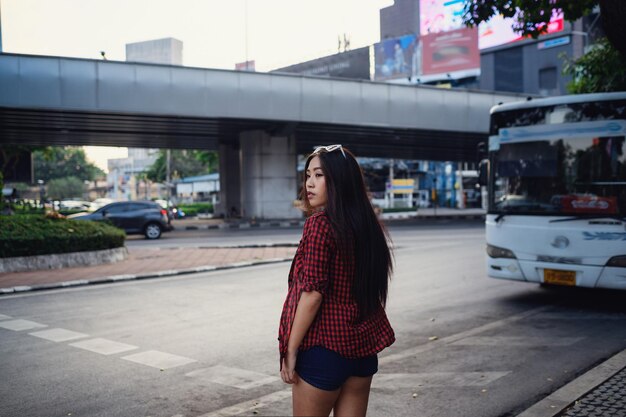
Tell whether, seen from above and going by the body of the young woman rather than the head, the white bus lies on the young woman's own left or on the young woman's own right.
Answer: on the young woman's own right

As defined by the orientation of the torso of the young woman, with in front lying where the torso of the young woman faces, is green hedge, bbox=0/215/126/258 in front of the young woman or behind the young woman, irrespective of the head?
in front

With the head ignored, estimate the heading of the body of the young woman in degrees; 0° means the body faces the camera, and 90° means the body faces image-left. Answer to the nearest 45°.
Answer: approximately 135°

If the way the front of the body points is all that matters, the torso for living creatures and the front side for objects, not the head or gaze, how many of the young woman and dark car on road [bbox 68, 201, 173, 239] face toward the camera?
0

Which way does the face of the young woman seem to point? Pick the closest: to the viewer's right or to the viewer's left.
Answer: to the viewer's left
